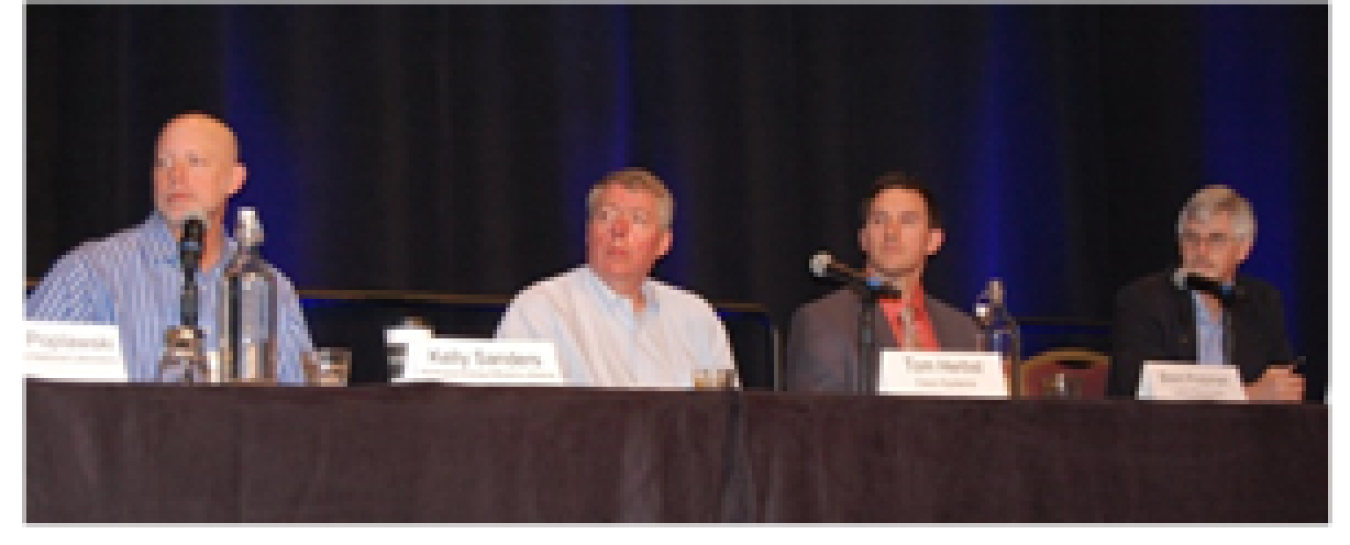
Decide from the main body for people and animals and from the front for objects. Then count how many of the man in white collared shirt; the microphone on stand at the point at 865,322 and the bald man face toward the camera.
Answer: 2

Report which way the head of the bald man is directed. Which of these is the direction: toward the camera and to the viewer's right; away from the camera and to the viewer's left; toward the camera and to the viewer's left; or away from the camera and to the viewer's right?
toward the camera and to the viewer's left

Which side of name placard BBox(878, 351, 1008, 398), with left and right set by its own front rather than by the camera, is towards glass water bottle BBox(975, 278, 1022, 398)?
back

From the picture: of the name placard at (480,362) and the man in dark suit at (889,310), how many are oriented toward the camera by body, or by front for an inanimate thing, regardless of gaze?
2

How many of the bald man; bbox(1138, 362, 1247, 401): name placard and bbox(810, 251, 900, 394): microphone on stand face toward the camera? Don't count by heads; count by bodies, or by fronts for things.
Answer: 2

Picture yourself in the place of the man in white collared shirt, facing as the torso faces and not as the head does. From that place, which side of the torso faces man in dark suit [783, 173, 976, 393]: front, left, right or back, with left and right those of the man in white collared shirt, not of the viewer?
left

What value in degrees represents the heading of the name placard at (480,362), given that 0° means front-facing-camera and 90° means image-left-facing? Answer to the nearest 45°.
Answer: approximately 0°

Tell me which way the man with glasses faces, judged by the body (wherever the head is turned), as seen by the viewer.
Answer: toward the camera

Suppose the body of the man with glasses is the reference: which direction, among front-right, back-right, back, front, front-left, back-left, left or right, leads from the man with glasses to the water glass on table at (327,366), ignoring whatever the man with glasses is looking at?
front-right

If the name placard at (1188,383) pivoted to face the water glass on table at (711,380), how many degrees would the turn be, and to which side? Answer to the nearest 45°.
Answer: approximately 45° to its right
